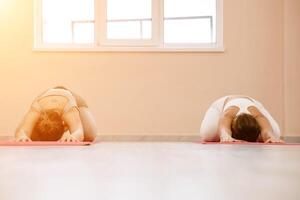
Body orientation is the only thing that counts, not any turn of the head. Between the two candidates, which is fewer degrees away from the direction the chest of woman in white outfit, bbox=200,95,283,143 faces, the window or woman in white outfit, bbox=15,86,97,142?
the woman in white outfit

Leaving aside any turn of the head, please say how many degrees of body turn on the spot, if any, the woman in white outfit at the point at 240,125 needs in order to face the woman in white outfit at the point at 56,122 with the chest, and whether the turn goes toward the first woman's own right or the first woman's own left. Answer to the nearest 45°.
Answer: approximately 90° to the first woman's own right

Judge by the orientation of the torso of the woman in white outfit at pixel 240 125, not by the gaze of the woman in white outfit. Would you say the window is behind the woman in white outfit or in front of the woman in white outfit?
behind

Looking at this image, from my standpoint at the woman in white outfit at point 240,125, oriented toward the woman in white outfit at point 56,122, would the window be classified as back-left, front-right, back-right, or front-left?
front-right

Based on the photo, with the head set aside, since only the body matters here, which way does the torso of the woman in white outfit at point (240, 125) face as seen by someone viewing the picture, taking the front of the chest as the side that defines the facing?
toward the camera
